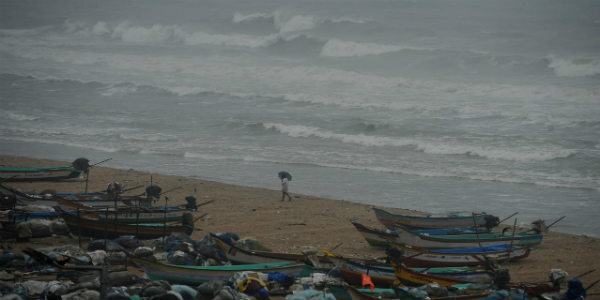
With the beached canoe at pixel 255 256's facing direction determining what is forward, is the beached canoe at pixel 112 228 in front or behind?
in front

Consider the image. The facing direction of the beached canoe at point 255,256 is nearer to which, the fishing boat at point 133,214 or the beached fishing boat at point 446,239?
the fishing boat at point 133,214

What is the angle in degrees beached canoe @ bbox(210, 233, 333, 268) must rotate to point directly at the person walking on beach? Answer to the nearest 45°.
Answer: approximately 90° to its right

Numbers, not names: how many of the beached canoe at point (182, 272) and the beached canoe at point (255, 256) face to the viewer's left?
2

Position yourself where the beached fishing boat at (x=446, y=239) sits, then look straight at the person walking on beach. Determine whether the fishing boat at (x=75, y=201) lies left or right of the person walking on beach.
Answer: left

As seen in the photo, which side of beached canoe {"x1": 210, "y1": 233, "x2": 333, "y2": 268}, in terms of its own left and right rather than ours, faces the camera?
left
